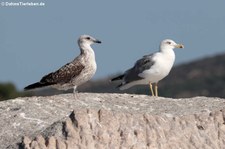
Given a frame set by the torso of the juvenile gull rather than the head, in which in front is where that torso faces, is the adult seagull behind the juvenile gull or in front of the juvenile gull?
in front

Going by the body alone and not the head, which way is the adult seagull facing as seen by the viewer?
to the viewer's right

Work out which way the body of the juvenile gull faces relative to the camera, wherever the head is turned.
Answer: to the viewer's right

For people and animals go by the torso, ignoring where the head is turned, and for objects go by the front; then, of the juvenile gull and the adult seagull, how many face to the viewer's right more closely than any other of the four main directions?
2

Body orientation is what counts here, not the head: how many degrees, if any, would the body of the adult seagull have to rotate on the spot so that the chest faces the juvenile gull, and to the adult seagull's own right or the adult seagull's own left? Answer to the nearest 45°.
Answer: approximately 135° to the adult seagull's own right
